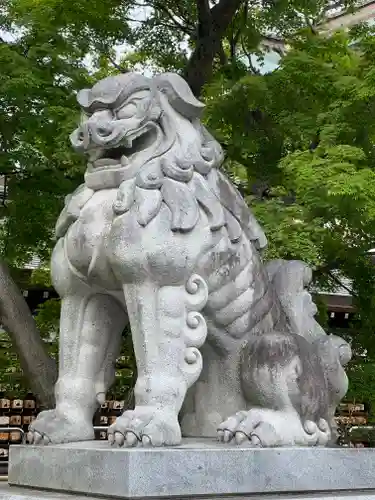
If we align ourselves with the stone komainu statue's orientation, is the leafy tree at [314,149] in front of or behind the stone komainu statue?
behind

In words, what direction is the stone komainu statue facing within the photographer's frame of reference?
facing the viewer and to the left of the viewer
